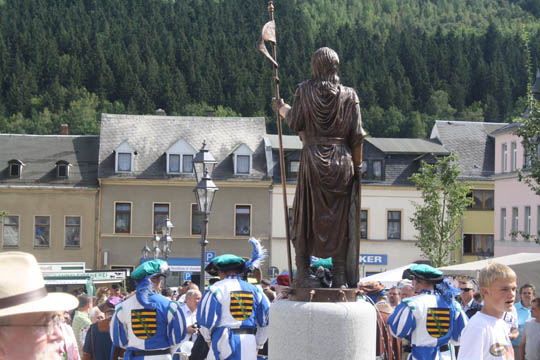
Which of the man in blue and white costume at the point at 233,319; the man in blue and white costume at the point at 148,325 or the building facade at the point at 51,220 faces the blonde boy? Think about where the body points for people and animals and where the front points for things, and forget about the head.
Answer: the building facade

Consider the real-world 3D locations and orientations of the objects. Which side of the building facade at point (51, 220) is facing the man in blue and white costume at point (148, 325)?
front

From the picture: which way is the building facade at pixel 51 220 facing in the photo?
toward the camera

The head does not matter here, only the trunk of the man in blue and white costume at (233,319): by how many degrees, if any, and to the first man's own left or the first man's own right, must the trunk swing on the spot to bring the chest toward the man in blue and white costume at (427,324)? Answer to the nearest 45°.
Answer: approximately 90° to the first man's own right

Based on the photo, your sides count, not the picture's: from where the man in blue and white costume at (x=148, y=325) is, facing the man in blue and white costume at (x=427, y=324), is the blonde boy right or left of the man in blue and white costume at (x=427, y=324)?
right

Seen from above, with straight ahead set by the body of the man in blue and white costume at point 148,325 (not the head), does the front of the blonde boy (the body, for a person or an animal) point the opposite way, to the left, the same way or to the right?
the opposite way

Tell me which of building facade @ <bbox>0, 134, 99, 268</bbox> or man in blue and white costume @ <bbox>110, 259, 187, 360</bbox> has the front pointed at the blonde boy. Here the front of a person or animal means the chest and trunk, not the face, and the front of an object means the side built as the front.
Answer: the building facade

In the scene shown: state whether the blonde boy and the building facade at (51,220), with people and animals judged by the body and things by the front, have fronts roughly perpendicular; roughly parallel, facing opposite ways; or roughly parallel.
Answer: roughly parallel

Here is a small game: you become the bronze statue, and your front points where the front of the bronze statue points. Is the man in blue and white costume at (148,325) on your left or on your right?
on your left

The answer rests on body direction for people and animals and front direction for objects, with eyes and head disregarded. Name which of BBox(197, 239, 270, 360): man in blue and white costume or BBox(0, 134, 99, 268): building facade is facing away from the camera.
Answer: the man in blue and white costume

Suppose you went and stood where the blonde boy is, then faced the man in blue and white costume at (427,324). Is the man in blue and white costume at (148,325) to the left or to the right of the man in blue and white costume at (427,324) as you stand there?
left

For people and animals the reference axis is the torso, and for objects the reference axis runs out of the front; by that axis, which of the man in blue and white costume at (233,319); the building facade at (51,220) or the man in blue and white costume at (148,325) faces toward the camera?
the building facade

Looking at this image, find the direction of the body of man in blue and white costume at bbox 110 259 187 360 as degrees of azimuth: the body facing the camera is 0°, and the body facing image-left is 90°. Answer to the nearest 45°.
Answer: approximately 180°

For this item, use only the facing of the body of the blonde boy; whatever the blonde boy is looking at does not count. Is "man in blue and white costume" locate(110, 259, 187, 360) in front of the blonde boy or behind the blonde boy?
behind

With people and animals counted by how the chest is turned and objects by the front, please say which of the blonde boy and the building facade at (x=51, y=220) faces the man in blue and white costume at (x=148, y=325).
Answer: the building facade

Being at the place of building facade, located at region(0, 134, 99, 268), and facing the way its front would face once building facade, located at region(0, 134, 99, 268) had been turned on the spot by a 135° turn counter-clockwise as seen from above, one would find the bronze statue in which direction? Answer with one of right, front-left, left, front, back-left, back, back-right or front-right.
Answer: back-right

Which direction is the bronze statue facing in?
away from the camera
